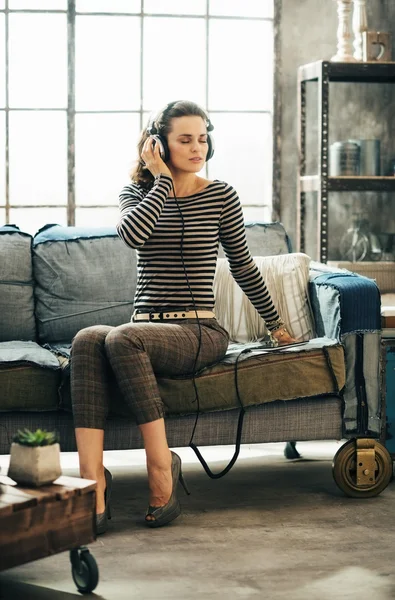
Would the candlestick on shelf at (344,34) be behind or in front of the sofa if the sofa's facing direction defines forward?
behind

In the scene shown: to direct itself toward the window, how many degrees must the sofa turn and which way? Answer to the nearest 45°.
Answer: approximately 180°

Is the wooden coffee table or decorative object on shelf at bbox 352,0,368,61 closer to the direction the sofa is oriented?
the wooden coffee table

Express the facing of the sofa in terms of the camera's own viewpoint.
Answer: facing the viewer

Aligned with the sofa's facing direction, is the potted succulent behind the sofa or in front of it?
in front

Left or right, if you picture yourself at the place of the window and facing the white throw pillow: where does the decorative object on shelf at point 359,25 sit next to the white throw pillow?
left
